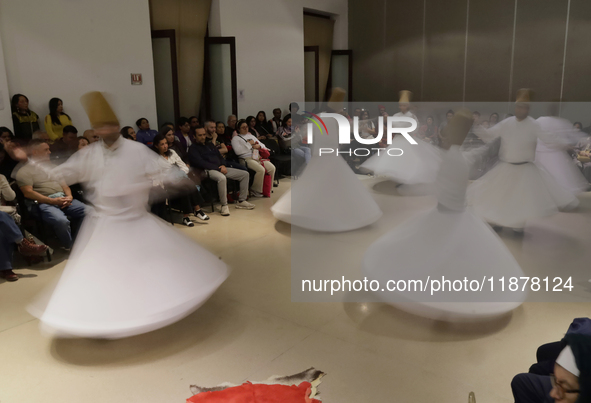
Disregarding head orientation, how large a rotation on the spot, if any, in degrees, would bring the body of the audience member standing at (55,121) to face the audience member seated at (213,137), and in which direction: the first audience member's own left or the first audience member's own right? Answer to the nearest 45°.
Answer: approximately 45° to the first audience member's own left

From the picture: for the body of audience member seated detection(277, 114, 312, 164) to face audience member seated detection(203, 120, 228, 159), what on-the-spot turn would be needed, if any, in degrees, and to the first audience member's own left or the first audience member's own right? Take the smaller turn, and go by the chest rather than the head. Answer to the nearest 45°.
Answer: approximately 90° to the first audience member's own right

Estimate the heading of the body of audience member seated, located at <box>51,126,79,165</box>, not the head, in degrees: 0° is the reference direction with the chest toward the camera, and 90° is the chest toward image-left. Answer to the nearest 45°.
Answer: approximately 315°

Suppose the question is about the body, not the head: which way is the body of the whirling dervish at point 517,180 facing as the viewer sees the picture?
toward the camera

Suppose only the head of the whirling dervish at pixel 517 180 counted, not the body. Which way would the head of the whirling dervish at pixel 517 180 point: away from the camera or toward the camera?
toward the camera

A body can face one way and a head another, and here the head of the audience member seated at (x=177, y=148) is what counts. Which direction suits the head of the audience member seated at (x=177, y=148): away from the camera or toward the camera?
toward the camera

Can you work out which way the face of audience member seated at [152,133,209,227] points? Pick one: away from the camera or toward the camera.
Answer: toward the camera

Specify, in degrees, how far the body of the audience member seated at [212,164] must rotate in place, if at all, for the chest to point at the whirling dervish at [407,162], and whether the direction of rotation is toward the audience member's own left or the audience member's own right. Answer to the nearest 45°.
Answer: approximately 45° to the audience member's own left

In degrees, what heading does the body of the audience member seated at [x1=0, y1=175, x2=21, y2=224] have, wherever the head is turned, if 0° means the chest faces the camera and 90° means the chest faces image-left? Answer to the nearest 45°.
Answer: approximately 315°

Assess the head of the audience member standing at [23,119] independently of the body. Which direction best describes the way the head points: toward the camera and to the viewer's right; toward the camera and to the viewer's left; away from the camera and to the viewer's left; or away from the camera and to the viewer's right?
toward the camera and to the viewer's right

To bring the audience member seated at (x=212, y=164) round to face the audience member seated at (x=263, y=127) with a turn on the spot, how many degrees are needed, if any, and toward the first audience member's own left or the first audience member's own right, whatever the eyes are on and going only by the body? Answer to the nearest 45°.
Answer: approximately 135° to the first audience member's own left

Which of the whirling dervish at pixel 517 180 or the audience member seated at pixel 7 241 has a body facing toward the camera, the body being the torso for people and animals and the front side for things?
the whirling dervish

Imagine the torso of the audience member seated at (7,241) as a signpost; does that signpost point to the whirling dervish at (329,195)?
yes

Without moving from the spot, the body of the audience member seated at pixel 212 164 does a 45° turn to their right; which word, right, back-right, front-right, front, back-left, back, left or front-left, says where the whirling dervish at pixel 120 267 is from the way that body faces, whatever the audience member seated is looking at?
front
